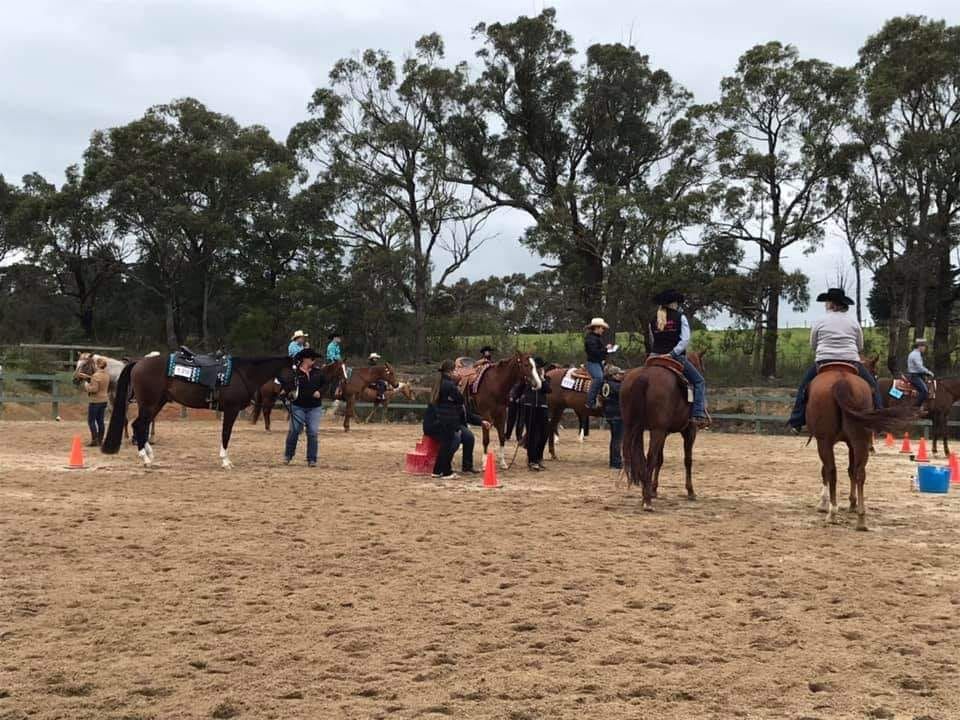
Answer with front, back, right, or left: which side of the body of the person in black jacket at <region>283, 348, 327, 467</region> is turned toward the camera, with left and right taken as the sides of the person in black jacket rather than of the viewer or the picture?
front

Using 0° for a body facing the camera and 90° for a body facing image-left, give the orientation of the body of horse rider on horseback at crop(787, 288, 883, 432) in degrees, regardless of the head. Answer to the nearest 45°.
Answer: approximately 180°

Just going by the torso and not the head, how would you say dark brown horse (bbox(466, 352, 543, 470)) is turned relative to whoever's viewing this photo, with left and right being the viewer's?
facing the viewer and to the right of the viewer

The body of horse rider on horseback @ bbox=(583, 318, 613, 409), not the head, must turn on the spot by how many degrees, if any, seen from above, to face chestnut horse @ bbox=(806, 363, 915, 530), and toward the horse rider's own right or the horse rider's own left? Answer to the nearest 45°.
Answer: approximately 45° to the horse rider's own right

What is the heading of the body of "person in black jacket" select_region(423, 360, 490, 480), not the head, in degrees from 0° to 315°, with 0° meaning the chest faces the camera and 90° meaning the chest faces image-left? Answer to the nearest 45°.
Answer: approximately 270°

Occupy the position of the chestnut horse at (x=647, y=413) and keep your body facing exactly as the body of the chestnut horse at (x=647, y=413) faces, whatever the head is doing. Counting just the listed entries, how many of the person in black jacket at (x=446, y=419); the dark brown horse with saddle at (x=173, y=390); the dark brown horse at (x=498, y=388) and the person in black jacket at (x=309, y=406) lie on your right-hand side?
0

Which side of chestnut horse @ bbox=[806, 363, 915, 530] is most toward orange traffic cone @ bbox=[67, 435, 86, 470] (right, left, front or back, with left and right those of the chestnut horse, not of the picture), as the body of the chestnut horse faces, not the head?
left

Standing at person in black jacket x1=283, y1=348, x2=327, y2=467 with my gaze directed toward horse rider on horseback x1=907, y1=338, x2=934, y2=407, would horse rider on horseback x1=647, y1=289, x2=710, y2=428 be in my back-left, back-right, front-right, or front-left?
front-right

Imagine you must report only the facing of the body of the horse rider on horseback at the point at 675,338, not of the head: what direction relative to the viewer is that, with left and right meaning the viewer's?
facing away from the viewer and to the right of the viewer

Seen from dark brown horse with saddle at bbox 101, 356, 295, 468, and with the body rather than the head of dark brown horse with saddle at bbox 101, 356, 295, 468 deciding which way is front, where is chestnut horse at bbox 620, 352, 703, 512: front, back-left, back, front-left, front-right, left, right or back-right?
front-right

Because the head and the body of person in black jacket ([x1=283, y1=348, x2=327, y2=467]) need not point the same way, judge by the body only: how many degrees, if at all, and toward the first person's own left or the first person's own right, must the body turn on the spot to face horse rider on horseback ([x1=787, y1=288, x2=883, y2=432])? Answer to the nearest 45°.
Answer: approximately 45° to the first person's own left

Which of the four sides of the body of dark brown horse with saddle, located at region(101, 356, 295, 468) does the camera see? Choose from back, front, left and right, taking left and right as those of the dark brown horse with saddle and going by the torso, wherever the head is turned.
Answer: right

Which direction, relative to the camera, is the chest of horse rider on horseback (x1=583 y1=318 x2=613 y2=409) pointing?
to the viewer's right

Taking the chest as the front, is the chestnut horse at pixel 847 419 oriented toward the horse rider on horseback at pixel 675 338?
no
